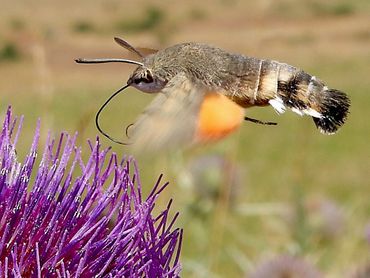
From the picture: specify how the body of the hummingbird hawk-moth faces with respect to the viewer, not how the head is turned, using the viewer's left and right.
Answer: facing to the left of the viewer
